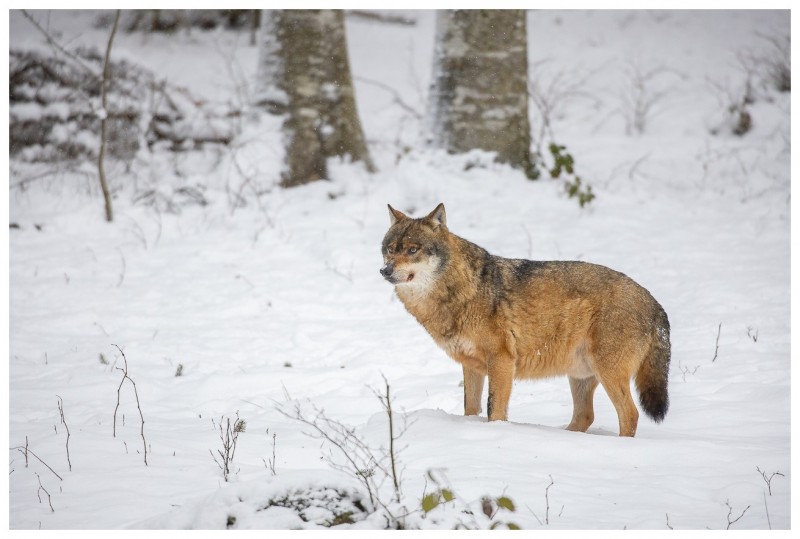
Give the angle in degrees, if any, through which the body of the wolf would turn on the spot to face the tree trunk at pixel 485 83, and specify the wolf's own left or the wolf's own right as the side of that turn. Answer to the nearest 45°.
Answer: approximately 90° to the wolf's own right

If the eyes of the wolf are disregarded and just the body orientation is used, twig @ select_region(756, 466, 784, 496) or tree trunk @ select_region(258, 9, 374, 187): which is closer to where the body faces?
the tree trunk

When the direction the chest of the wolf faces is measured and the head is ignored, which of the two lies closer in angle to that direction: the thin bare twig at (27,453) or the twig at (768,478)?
the thin bare twig

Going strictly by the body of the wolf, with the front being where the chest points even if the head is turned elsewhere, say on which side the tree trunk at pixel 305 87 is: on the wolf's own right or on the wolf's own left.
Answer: on the wolf's own right

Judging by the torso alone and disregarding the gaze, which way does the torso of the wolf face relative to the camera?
to the viewer's left

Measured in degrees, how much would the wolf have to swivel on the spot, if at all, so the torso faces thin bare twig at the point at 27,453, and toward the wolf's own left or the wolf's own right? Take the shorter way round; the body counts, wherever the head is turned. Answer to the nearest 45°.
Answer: approximately 45° to the wolf's own left

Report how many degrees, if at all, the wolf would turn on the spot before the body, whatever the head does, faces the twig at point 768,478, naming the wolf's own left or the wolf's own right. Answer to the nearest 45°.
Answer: approximately 135° to the wolf's own left

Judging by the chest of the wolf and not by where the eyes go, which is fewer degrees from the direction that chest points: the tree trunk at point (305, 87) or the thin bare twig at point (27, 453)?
the thin bare twig
